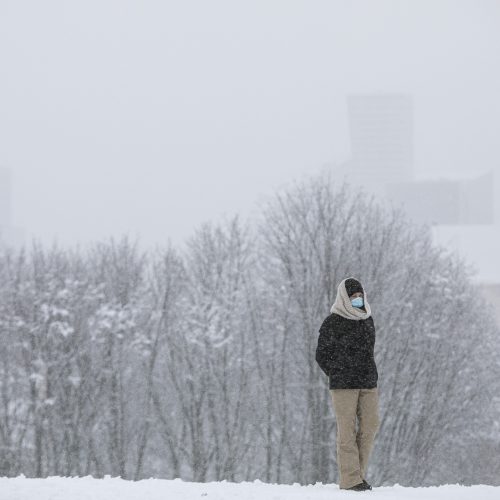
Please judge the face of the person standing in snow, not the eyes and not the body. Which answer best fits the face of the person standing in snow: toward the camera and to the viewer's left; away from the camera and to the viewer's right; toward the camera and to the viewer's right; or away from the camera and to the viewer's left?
toward the camera and to the viewer's right

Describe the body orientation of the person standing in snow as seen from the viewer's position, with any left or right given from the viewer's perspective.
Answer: facing the viewer and to the right of the viewer
